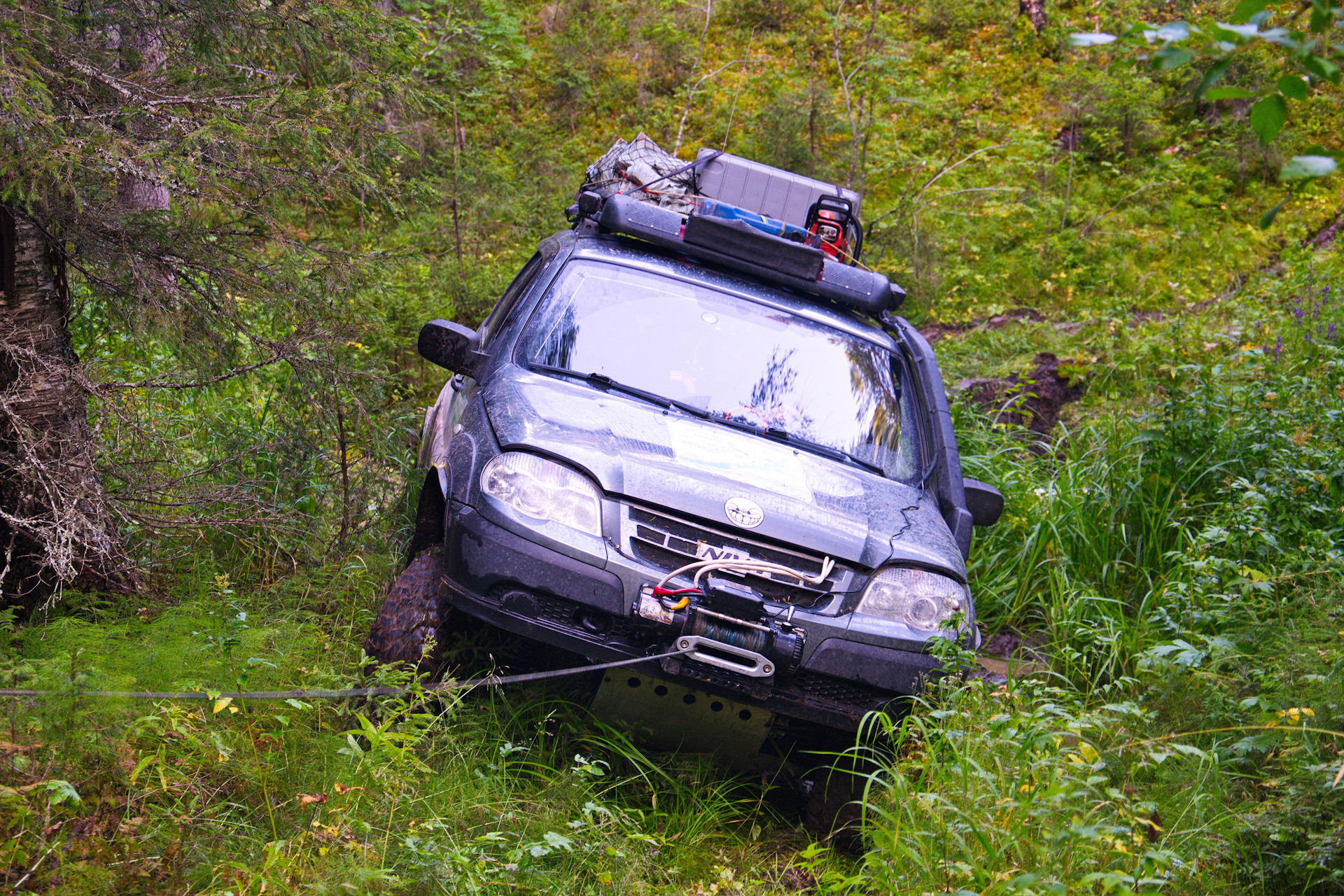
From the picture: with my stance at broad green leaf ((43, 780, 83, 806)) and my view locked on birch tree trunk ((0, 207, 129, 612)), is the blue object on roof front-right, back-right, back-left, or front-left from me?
front-right

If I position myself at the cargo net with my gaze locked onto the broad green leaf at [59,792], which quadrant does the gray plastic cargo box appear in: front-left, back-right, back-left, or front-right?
back-left

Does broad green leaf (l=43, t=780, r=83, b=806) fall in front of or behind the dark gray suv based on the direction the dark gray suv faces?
in front

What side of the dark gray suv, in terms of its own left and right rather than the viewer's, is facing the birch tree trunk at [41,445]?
right

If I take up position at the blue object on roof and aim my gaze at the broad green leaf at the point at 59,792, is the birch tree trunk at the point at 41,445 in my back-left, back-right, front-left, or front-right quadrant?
front-right

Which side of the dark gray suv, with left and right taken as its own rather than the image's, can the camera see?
front

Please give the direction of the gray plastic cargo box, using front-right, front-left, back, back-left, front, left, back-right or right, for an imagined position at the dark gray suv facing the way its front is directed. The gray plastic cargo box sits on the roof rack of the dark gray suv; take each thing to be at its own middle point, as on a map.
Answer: back

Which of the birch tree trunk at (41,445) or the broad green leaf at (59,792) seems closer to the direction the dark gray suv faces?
the broad green leaf
